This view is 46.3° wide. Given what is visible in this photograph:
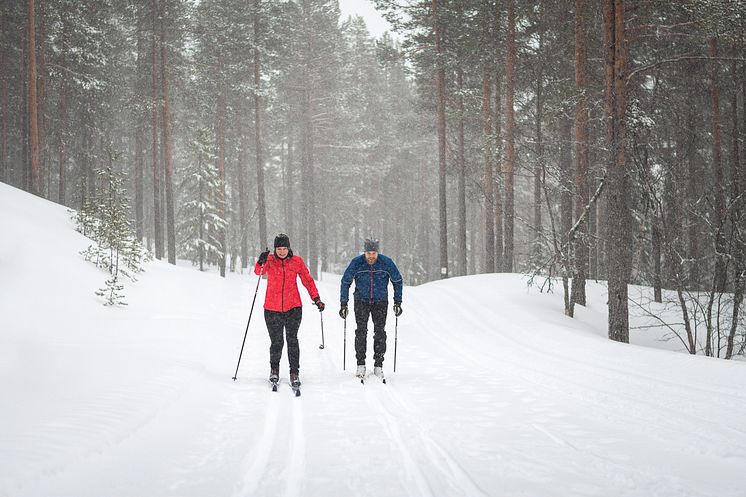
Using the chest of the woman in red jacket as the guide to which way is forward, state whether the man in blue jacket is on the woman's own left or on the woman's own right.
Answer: on the woman's own left

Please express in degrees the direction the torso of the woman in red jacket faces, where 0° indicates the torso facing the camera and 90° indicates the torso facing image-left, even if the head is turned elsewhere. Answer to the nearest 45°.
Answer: approximately 0°

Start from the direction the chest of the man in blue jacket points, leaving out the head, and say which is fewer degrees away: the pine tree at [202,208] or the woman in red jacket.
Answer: the woman in red jacket

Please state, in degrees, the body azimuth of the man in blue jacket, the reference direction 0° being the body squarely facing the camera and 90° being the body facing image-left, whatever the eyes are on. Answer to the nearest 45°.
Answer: approximately 0°

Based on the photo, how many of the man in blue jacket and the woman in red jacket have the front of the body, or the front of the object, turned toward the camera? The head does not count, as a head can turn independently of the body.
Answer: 2

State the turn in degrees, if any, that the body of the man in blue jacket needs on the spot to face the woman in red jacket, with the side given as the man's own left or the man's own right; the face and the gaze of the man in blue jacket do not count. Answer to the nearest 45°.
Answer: approximately 45° to the man's own right

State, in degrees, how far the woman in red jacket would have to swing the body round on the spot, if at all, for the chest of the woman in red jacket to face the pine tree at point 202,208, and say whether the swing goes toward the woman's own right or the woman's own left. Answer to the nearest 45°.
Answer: approximately 180°
